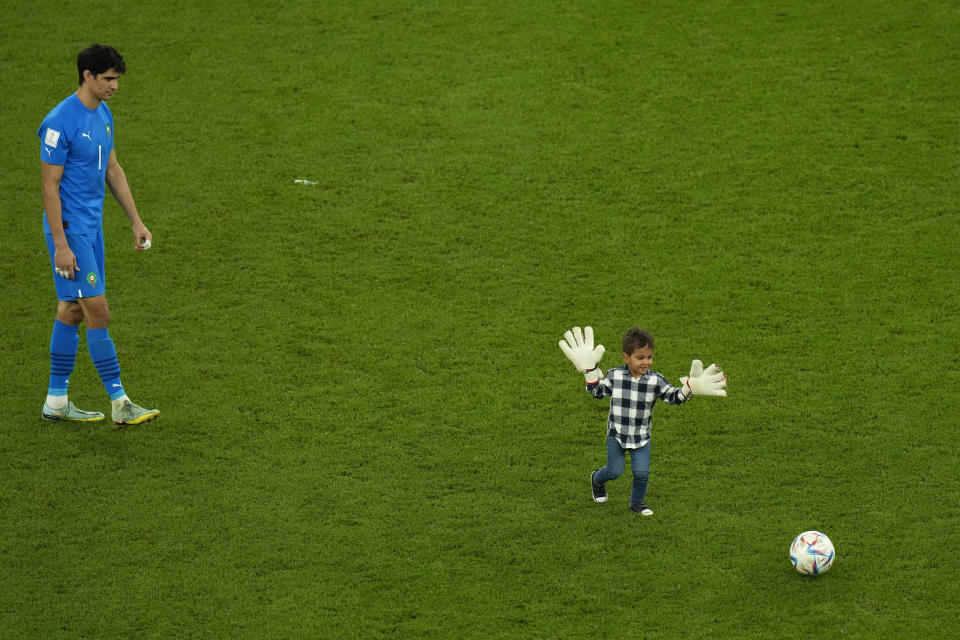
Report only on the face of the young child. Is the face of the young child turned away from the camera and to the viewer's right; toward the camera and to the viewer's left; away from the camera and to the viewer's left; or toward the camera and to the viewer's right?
toward the camera and to the viewer's right

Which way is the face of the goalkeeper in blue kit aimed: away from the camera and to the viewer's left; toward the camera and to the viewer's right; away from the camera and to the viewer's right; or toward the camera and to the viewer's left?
toward the camera and to the viewer's right

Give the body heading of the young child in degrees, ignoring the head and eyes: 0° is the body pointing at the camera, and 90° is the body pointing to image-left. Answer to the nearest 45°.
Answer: approximately 315°

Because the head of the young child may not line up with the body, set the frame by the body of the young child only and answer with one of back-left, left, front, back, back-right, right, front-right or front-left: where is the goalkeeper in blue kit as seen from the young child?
back-right

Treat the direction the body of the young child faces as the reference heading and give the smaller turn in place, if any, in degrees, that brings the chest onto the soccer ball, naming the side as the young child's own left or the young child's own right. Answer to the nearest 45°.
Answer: approximately 45° to the young child's own left

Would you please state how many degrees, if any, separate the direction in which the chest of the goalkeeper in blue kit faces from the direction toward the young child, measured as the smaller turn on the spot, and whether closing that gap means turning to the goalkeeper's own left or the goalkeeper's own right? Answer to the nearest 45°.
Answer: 0° — they already face them
